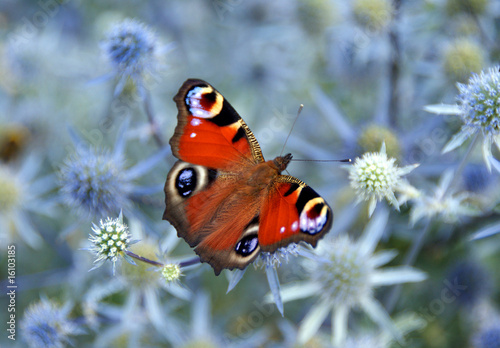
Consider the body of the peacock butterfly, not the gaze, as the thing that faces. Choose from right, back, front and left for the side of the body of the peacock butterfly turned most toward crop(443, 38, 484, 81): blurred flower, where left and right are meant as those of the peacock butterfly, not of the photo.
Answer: front

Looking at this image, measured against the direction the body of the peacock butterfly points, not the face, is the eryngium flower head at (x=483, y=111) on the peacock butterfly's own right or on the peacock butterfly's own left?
on the peacock butterfly's own right

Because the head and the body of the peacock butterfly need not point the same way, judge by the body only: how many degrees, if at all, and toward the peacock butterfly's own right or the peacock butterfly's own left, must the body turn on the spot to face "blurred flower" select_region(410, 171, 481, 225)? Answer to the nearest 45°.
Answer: approximately 45° to the peacock butterfly's own right

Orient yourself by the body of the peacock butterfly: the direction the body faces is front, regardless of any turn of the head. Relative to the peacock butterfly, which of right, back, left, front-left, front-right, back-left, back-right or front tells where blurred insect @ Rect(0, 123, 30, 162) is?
left

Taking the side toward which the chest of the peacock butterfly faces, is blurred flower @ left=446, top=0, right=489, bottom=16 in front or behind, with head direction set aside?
in front

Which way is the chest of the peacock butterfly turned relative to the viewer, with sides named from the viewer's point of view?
facing away from the viewer and to the right of the viewer

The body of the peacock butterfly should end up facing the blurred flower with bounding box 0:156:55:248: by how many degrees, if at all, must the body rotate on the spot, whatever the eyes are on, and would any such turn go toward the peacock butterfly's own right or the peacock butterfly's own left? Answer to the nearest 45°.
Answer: approximately 90° to the peacock butterfly's own left
